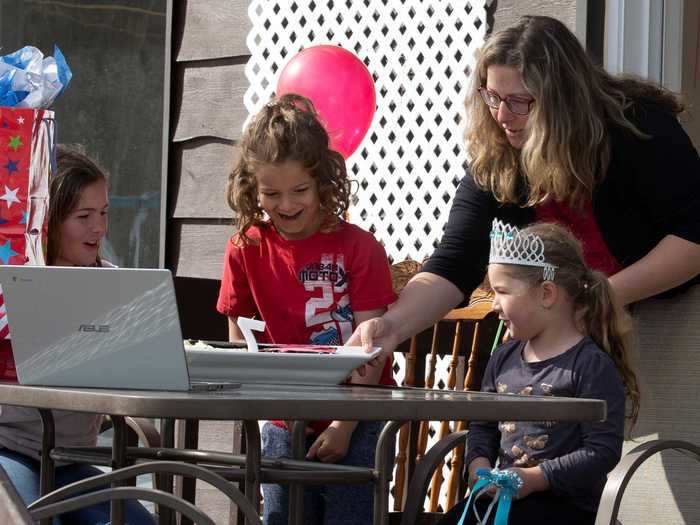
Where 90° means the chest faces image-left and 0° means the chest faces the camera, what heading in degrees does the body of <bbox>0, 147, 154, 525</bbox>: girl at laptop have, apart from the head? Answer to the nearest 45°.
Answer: approximately 315°

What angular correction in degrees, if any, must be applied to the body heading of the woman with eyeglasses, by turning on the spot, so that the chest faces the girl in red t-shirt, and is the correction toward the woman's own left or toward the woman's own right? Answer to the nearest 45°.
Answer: approximately 45° to the woman's own right

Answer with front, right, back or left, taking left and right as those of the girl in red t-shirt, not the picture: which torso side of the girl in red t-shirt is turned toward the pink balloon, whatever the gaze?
back

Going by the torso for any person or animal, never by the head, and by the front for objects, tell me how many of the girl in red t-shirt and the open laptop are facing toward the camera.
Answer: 1

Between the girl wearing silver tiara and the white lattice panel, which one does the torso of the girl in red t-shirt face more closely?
the girl wearing silver tiara

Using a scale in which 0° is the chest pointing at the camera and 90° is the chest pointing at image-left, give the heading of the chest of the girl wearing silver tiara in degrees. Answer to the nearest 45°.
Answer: approximately 45°

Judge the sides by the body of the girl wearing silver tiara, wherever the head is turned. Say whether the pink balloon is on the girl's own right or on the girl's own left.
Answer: on the girl's own right

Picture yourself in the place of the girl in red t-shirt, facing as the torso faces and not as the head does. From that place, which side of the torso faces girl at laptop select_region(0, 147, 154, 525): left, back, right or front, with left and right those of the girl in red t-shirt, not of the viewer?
right

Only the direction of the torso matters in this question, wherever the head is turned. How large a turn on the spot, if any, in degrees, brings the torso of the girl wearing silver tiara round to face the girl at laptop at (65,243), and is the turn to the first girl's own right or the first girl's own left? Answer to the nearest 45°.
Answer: approximately 45° to the first girl's own right

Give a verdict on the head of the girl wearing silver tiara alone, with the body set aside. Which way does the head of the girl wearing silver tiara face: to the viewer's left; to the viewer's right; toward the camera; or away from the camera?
to the viewer's left
